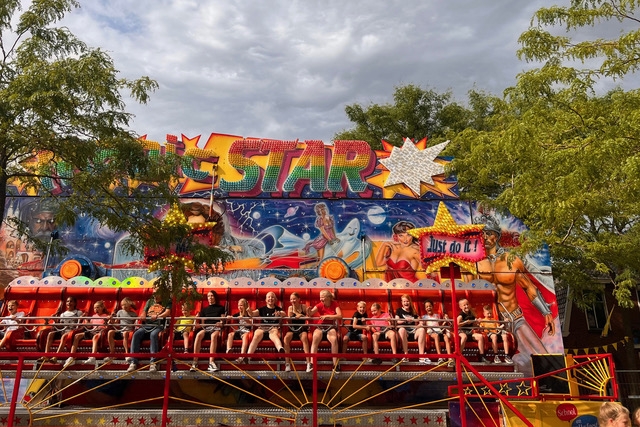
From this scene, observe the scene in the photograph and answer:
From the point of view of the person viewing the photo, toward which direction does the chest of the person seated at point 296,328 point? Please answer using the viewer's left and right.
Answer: facing the viewer

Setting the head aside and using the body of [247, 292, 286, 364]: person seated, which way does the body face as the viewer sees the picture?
toward the camera

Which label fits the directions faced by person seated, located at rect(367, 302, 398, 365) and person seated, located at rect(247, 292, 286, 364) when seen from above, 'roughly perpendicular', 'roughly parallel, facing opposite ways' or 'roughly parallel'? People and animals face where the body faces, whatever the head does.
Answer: roughly parallel

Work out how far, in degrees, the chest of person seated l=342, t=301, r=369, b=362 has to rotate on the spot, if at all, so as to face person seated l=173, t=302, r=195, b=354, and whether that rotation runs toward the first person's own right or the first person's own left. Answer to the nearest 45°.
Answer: approximately 90° to the first person's own right

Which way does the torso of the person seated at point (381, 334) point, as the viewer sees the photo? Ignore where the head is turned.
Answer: toward the camera

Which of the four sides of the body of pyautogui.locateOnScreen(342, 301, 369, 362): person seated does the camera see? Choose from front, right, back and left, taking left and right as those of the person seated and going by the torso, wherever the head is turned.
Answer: front

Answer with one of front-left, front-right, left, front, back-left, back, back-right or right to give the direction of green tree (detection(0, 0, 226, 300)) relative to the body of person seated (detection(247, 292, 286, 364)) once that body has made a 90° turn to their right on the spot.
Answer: front-left

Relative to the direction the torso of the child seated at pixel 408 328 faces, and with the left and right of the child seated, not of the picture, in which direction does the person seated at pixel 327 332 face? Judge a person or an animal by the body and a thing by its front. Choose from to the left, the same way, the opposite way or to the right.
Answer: the same way

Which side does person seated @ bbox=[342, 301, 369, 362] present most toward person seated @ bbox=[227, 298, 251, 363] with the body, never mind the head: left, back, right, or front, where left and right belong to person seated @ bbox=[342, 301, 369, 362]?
right

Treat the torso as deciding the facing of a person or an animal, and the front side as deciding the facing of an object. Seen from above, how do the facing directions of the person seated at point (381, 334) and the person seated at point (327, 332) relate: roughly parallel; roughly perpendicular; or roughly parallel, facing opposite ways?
roughly parallel

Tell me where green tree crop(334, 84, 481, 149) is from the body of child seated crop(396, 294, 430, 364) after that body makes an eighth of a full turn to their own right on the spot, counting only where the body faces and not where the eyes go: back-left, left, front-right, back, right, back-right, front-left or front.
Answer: back-right

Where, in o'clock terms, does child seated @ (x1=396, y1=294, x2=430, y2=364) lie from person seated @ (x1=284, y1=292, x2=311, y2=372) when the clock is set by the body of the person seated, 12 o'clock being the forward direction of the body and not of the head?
The child seated is roughly at 9 o'clock from the person seated.

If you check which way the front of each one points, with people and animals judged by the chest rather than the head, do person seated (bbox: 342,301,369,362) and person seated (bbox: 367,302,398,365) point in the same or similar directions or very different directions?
same or similar directions

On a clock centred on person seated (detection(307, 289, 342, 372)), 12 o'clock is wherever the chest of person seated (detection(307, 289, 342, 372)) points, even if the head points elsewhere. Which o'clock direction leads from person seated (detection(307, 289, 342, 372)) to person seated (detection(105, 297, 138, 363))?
person seated (detection(105, 297, 138, 363)) is roughly at 3 o'clock from person seated (detection(307, 289, 342, 372)).

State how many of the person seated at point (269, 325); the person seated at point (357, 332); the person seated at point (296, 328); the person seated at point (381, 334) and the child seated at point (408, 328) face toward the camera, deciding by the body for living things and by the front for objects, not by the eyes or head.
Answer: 5

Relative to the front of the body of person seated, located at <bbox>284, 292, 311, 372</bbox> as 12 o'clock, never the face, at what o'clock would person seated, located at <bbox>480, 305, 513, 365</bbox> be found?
person seated, located at <bbox>480, 305, 513, 365</bbox> is roughly at 9 o'clock from person seated, located at <bbox>284, 292, 311, 372</bbox>.
